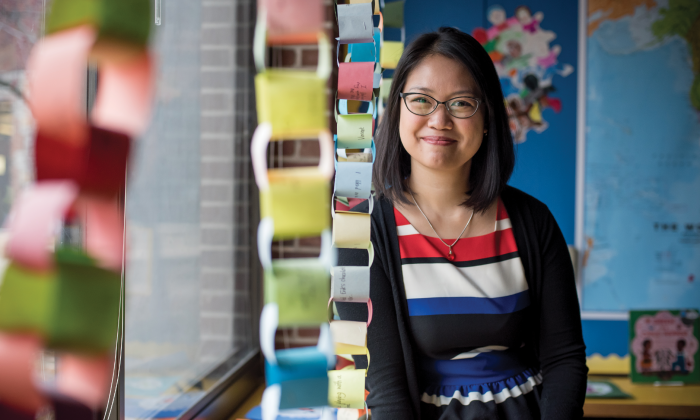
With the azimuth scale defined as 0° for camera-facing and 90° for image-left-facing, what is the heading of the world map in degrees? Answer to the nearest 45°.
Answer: approximately 0°

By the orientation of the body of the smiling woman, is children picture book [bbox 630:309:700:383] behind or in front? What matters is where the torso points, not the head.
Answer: behind

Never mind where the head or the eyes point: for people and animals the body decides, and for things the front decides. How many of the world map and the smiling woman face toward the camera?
2

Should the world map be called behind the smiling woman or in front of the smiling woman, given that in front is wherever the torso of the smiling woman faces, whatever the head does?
behind
